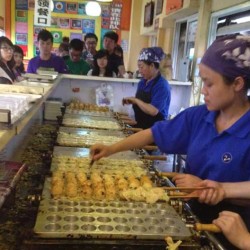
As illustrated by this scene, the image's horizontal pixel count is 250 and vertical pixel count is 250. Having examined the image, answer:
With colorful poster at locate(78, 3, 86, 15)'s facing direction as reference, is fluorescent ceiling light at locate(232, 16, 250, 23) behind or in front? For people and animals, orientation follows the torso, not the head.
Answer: in front

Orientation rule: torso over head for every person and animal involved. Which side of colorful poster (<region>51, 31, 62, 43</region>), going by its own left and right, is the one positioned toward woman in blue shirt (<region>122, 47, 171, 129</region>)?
front

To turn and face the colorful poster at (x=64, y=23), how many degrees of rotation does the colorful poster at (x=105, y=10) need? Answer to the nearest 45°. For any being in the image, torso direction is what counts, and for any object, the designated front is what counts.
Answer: approximately 90° to its right

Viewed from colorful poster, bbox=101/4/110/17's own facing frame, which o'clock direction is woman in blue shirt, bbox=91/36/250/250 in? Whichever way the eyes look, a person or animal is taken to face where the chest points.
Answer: The woman in blue shirt is roughly at 12 o'clock from the colorful poster.

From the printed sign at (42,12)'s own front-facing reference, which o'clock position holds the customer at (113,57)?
The customer is roughly at 11 o'clock from the printed sign.

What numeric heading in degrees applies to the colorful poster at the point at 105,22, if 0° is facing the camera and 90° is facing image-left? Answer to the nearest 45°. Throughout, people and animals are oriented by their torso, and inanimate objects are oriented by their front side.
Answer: approximately 0°

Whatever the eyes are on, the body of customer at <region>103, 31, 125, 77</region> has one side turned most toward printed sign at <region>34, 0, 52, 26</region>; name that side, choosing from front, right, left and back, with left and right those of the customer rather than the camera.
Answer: right

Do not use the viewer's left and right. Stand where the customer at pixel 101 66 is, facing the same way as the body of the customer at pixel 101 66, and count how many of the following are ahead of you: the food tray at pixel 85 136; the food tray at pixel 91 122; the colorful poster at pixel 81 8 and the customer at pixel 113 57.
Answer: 2

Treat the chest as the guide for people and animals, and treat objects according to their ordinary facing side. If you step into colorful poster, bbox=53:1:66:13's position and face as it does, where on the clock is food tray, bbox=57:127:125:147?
The food tray is roughly at 12 o'clock from the colorful poster.

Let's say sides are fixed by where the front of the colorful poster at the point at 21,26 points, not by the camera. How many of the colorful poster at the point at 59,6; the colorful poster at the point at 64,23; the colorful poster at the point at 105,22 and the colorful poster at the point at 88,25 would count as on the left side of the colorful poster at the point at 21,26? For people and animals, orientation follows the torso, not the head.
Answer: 4
